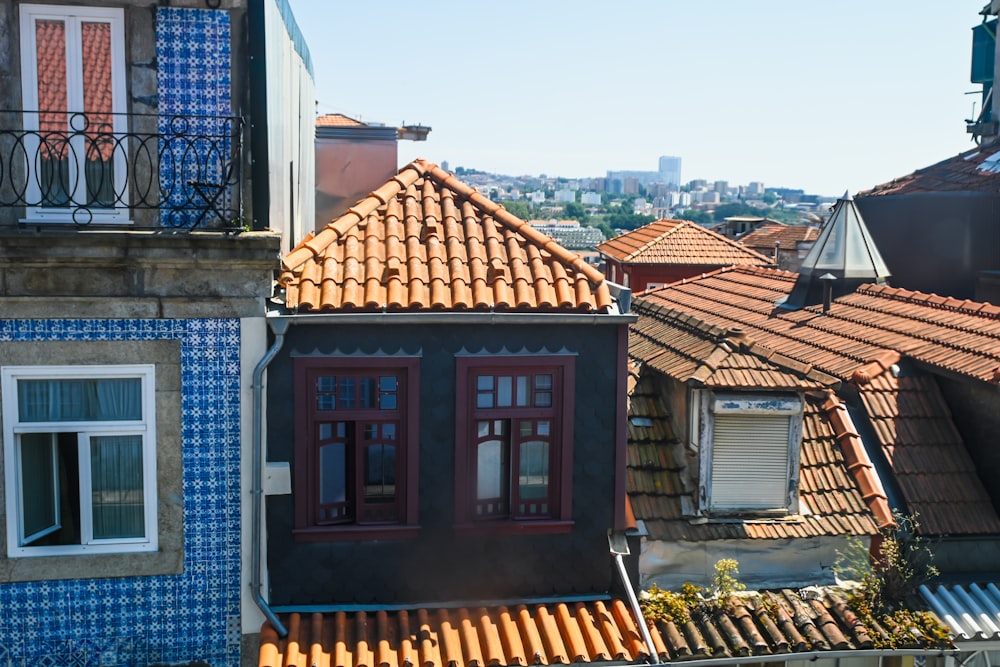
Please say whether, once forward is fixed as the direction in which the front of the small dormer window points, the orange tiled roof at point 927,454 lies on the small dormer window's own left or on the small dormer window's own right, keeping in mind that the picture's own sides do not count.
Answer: on the small dormer window's own left

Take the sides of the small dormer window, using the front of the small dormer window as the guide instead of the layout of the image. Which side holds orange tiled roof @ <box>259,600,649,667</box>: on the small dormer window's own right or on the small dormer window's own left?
on the small dormer window's own right

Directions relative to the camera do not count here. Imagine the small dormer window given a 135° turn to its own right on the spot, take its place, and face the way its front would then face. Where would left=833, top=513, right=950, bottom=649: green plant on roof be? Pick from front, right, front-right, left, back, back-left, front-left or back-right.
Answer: back-right

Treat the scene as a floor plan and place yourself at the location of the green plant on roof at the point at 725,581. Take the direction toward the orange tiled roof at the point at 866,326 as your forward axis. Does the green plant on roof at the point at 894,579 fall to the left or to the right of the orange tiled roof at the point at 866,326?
right

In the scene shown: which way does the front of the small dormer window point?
toward the camera

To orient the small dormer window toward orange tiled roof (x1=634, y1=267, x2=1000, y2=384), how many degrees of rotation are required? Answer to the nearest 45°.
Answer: approximately 135° to its left
